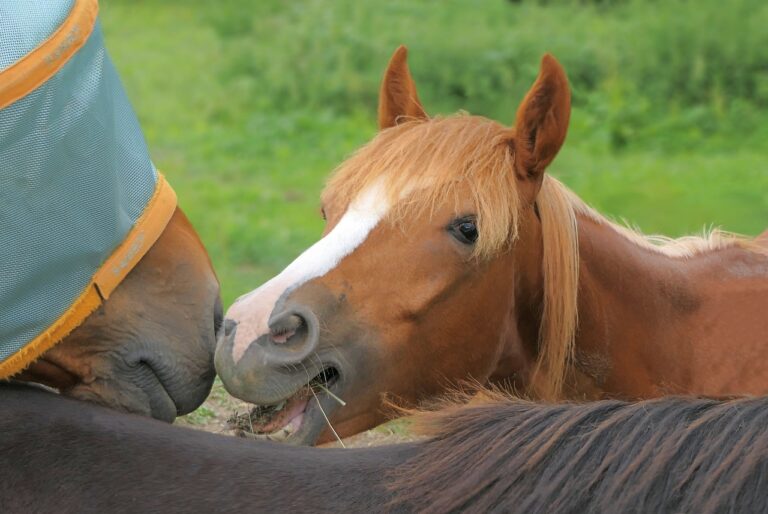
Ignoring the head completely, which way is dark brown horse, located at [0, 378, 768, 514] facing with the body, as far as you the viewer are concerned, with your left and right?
facing to the right of the viewer

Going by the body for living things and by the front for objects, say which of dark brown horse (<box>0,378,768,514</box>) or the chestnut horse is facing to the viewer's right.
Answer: the dark brown horse

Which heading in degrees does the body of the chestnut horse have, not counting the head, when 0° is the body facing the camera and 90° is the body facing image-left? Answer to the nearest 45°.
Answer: approximately 45°

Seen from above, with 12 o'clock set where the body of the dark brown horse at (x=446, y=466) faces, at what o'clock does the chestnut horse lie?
The chestnut horse is roughly at 9 o'clock from the dark brown horse.
